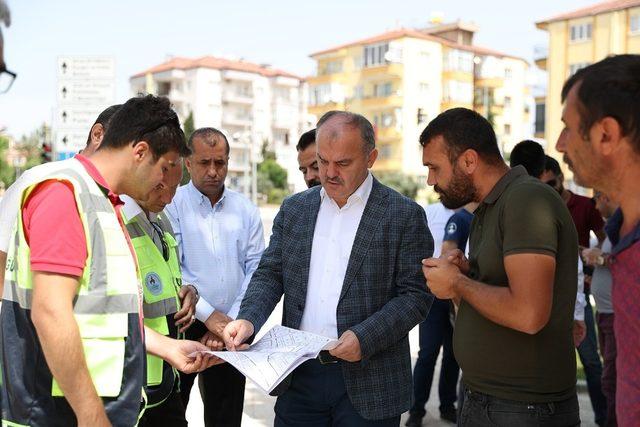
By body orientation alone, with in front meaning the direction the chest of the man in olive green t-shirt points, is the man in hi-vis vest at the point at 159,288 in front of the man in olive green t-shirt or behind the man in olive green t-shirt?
in front

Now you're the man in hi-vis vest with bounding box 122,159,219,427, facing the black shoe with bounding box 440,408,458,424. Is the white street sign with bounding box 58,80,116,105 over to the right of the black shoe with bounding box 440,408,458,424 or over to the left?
left

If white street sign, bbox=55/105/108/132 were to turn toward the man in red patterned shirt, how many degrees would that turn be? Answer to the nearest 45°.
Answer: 0° — it already faces them

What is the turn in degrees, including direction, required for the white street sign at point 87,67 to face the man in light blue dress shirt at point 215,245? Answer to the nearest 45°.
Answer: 0° — it already faces them

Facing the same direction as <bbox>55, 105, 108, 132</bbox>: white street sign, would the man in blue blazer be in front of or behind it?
in front

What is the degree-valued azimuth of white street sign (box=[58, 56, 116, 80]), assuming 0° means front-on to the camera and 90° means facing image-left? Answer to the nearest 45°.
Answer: approximately 0°

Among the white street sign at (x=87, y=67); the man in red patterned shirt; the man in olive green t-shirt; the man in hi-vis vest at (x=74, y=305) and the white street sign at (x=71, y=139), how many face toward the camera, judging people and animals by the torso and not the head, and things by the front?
2

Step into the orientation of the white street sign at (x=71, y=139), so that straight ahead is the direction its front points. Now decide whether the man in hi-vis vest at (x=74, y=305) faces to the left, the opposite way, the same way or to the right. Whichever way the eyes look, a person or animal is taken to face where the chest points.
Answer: to the left

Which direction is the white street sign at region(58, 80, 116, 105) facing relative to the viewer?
toward the camera

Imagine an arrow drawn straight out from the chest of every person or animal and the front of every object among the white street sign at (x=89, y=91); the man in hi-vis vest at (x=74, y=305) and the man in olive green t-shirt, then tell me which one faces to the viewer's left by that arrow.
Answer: the man in olive green t-shirt

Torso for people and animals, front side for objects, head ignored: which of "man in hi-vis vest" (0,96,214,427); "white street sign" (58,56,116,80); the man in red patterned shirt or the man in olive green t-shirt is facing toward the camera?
the white street sign

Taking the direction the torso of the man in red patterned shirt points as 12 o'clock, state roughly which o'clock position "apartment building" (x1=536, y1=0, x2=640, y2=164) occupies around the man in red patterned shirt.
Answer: The apartment building is roughly at 3 o'clock from the man in red patterned shirt.

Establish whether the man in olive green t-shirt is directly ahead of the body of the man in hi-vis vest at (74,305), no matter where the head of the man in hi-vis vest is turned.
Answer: yes

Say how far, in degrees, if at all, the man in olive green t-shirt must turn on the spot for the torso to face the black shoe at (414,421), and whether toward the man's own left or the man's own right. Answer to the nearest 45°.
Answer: approximately 90° to the man's own right

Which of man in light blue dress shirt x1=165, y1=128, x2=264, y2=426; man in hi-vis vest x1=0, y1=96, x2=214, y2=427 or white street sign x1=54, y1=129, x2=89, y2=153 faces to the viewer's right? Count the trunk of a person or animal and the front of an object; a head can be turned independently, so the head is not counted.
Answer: the man in hi-vis vest

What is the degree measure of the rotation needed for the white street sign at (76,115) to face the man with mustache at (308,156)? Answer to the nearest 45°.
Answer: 0° — it already faces them

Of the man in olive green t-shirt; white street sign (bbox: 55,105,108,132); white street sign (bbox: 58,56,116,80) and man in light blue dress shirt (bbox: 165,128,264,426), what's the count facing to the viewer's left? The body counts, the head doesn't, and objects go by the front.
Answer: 1

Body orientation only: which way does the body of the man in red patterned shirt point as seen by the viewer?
to the viewer's left
